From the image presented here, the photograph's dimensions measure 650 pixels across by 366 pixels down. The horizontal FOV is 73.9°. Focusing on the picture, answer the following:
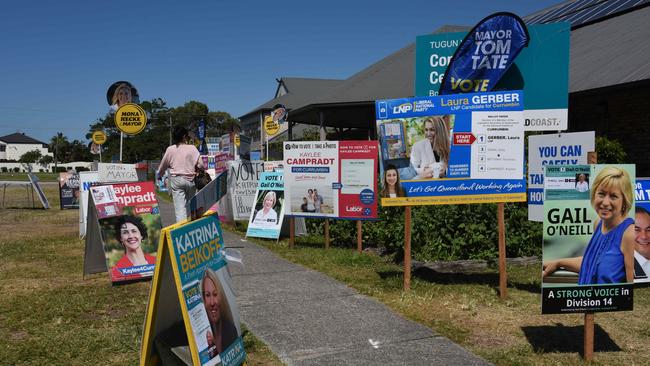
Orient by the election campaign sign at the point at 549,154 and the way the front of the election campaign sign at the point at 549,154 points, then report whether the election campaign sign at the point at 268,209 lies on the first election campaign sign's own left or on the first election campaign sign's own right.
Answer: on the first election campaign sign's own right

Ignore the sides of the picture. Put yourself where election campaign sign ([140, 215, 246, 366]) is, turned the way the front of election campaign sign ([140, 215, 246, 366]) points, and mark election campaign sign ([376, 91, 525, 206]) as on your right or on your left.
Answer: on your left

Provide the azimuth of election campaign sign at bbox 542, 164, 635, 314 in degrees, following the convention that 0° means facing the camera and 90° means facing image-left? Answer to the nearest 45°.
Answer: approximately 0°

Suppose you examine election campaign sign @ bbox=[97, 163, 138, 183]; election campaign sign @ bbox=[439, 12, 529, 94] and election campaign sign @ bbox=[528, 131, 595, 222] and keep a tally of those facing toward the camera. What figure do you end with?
3

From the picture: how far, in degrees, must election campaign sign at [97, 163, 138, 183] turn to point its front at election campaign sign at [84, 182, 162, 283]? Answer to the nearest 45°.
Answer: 0° — it already faces it

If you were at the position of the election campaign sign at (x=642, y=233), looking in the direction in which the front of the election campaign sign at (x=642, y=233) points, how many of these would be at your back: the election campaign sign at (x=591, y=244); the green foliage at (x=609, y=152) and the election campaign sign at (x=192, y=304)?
1

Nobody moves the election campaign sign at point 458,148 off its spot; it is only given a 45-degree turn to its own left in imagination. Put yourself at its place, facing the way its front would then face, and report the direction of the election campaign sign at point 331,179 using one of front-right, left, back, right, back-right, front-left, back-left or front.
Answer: back

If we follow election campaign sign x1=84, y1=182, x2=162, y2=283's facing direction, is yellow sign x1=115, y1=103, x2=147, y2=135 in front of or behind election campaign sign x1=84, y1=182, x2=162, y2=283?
behind

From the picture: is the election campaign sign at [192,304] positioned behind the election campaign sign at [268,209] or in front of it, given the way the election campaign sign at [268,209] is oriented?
in front
